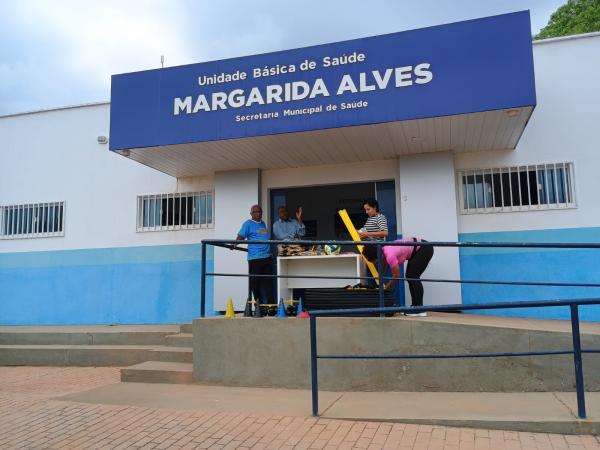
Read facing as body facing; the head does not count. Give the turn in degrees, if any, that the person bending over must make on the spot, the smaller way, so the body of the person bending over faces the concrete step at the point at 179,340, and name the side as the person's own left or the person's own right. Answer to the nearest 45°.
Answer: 0° — they already face it

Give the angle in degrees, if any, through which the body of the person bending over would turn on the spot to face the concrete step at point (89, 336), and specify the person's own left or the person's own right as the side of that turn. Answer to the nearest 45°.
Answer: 0° — they already face it

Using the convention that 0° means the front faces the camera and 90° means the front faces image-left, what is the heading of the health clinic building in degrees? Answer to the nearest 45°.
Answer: approximately 0°

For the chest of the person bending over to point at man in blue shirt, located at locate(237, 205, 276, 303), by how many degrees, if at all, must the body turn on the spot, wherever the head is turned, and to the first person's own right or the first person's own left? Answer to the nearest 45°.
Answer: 0° — they already face them

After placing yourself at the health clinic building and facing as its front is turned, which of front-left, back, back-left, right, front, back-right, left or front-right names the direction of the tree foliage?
back-left

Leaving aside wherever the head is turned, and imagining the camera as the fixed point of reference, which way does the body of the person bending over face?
to the viewer's left

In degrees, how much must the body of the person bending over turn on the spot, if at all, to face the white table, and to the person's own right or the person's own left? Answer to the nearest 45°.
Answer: approximately 45° to the person's own right

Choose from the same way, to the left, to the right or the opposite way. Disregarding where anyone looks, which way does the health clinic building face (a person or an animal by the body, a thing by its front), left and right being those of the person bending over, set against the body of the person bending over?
to the left
